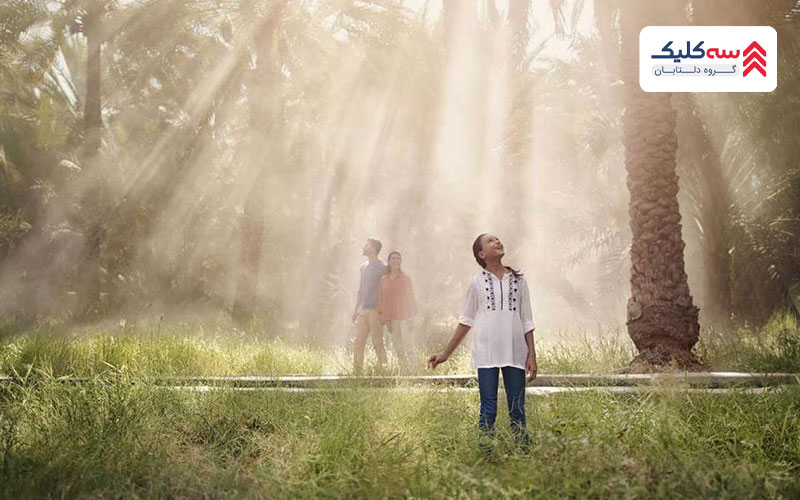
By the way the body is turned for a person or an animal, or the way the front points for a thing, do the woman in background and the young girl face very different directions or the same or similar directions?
same or similar directions

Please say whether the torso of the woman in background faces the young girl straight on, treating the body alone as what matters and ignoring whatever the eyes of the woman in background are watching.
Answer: yes

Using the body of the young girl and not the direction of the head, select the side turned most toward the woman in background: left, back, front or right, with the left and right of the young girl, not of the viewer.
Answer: back

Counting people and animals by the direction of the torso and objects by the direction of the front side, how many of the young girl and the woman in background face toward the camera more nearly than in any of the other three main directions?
2

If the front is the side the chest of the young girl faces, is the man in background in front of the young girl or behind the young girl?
behind

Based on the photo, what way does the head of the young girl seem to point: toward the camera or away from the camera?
toward the camera

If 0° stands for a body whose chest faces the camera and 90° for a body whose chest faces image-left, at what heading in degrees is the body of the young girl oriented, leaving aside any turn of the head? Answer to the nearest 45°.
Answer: approximately 0°

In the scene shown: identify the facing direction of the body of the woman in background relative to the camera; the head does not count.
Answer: toward the camera
